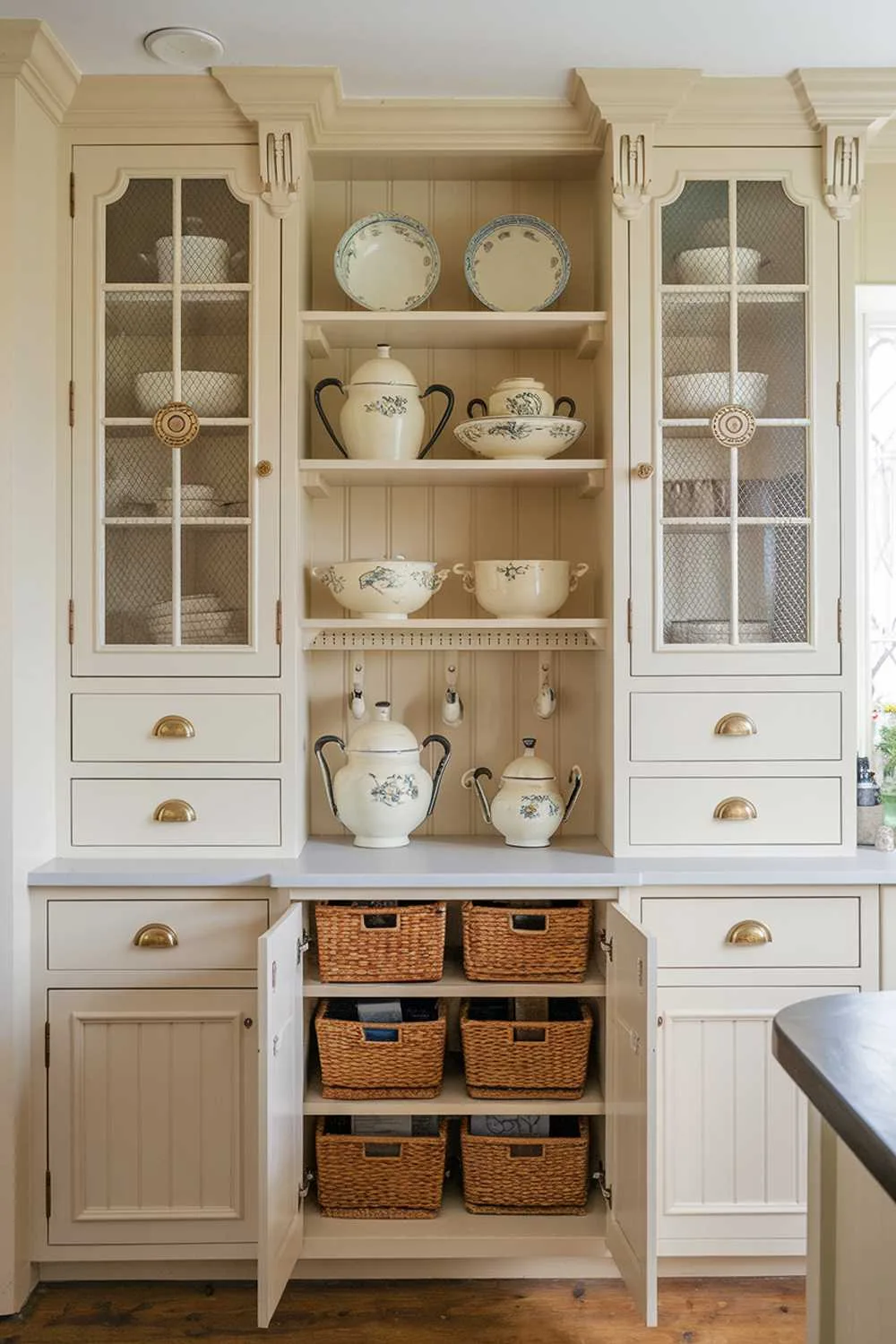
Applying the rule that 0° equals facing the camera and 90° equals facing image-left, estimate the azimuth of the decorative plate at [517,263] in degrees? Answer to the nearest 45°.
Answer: approximately 0°
